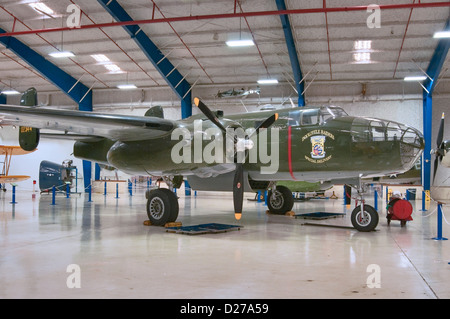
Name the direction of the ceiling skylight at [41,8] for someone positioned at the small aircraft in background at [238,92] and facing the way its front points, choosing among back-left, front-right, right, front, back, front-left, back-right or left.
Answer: front-left

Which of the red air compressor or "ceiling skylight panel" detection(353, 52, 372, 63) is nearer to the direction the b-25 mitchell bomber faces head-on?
the red air compressor

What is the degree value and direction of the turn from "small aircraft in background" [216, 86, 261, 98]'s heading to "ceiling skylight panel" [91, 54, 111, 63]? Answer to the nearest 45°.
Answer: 0° — it already faces it

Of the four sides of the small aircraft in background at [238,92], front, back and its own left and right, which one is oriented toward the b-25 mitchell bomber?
left

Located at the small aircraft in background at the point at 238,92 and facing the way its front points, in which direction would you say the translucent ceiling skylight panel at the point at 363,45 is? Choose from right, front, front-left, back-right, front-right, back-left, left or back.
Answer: back-left

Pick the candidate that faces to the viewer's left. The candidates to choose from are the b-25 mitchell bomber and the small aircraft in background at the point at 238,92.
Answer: the small aircraft in background

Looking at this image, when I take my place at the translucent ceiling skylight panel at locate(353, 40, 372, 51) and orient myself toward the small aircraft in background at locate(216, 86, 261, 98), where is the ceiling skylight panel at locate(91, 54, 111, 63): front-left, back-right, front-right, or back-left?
front-left

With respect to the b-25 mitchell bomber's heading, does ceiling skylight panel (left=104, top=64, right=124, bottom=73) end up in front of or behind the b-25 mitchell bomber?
behind

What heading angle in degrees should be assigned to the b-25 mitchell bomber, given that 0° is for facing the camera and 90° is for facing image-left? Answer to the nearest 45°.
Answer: approximately 315°

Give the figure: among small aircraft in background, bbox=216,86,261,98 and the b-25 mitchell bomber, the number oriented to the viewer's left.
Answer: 1

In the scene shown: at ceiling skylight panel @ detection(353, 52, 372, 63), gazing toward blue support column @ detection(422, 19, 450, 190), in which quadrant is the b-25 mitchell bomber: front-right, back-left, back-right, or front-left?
back-right

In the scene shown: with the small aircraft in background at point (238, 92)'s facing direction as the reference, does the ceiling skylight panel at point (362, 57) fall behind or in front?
behind

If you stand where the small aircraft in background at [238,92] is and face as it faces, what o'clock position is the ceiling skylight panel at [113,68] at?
The ceiling skylight panel is roughly at 12 o'clock from the small aircraft in background.

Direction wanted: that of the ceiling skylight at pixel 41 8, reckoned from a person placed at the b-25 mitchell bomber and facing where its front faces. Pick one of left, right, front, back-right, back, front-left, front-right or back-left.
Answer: back

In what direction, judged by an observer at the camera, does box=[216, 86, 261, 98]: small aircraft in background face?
facing to the left of the viewer
